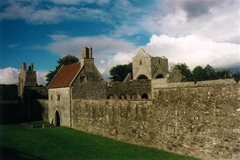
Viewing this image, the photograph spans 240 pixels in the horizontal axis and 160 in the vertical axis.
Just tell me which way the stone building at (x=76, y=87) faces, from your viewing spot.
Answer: facing the viewer and to the left of the viewer

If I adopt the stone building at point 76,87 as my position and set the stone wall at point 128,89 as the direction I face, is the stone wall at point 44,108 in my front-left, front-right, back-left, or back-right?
back-left

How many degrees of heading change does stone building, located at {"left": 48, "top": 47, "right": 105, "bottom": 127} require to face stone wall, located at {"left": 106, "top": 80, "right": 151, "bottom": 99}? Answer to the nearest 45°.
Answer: approximately 135° to its left

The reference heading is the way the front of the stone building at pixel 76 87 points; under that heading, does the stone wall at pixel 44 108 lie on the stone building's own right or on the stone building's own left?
on the stone building's own right
